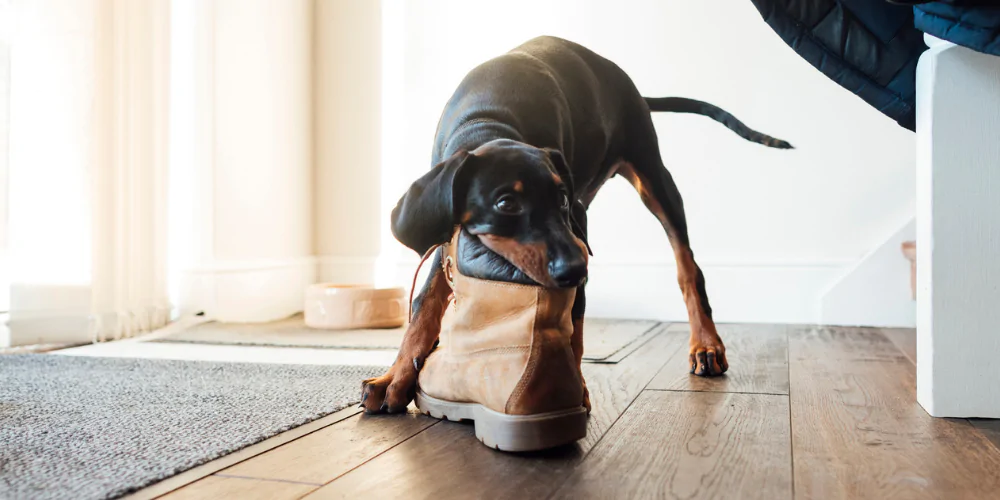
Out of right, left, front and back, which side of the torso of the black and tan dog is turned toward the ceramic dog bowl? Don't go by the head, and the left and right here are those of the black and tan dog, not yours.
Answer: right

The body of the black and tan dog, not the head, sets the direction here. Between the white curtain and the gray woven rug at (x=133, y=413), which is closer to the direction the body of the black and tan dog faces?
the gray woven rug

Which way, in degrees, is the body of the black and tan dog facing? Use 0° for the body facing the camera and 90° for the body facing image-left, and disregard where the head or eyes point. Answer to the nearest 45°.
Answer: approximately 45°

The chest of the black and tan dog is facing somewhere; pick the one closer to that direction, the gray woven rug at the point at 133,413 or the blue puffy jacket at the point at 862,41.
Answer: the gray woven rug

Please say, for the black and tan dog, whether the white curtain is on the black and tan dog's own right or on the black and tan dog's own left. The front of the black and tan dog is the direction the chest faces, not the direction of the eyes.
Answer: on the black and tan dog's own right

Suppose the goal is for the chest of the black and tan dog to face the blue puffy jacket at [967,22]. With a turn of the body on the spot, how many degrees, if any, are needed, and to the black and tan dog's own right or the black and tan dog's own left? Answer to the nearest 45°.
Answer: approximately 135° to the black and tan dog's own left

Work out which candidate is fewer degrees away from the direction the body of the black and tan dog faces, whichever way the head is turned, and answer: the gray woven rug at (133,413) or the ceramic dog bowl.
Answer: the gray woven rug

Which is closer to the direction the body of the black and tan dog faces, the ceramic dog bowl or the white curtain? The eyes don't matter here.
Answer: the white curtain

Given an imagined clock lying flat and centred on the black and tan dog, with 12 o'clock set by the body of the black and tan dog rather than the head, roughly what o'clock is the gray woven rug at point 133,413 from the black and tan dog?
The gray woven rug is roughly at 1 o'clock from the black and tan dog.

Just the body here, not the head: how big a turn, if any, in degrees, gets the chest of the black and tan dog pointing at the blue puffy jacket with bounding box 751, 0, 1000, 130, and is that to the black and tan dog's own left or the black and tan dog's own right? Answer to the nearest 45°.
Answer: approximately 135° to the black and tan dog's own left
